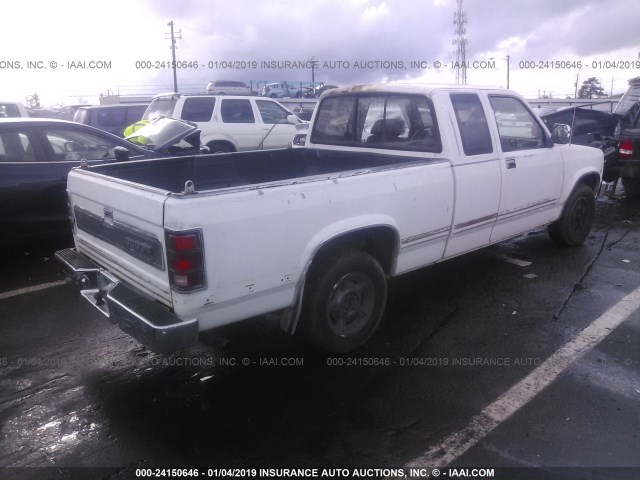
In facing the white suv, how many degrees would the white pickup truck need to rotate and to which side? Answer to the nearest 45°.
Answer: approximately 45° to its left

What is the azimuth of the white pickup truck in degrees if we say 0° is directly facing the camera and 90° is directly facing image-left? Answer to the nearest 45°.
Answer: approximately 225°
